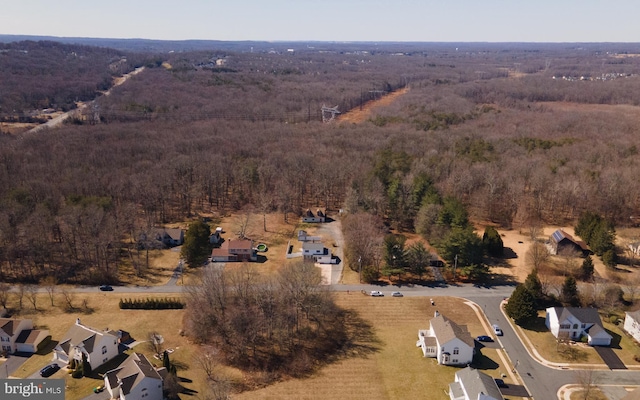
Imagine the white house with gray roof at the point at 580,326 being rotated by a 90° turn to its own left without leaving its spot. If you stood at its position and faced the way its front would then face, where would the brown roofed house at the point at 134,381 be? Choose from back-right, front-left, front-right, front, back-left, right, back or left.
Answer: back-right

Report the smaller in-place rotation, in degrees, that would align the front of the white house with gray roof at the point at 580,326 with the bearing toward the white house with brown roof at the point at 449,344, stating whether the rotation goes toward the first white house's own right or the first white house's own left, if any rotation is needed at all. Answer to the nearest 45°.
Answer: approximately 45° to the first white house's own right

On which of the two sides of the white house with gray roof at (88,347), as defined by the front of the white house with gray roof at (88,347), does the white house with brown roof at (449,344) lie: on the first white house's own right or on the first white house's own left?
on the first white house's own left

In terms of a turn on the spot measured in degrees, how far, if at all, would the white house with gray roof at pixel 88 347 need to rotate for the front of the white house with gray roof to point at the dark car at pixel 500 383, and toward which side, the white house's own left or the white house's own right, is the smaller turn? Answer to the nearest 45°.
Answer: approximately 90° to the white house's own left

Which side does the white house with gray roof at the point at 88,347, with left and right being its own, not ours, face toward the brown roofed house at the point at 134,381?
left

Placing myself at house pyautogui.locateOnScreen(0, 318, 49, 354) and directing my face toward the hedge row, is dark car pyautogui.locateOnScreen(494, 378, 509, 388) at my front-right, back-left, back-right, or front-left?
front-right

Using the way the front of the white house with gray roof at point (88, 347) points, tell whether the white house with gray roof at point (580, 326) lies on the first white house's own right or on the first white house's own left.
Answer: on the first white house's own left

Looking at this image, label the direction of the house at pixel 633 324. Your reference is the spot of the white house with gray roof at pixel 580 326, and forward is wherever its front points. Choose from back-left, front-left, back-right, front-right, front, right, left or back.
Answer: back-left

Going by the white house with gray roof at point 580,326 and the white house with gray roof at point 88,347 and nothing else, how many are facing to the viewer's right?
0

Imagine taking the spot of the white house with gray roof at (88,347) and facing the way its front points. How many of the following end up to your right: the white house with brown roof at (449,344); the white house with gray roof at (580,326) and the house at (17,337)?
1
